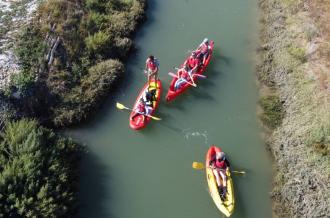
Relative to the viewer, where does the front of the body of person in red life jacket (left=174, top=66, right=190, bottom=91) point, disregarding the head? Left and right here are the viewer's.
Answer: facing the viewer and to the left of the viewer

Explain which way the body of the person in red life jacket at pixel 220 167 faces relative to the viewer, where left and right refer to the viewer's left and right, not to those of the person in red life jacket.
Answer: facing the viewer

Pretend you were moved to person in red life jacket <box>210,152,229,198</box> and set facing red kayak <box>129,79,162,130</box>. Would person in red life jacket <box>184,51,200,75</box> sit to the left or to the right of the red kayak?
right

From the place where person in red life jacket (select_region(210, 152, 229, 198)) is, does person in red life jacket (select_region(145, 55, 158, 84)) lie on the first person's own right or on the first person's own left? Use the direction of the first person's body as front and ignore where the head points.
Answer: on the first person's own right

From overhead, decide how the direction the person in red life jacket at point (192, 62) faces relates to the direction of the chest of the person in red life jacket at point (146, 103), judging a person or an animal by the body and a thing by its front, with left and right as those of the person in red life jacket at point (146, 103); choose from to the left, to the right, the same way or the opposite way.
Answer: the same way

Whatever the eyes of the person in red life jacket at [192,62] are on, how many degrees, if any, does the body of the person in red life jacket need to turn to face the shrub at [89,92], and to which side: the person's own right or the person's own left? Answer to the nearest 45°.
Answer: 0° — they already face it

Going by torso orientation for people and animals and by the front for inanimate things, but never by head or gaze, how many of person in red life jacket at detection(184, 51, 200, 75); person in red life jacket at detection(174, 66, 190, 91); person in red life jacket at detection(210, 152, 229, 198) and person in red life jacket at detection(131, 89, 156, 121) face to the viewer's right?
0

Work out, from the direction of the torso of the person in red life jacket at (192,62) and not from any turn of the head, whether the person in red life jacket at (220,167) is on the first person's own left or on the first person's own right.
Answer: on the first person's own left

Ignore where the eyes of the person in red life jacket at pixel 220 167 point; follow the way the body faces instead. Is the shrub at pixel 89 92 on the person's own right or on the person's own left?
on the person's own right

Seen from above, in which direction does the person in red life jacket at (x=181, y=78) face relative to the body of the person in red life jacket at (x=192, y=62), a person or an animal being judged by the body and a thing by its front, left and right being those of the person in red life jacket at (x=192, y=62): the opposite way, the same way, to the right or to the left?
the same way

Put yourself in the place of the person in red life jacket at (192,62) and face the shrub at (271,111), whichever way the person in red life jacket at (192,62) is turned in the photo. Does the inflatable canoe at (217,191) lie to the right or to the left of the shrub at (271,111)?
right

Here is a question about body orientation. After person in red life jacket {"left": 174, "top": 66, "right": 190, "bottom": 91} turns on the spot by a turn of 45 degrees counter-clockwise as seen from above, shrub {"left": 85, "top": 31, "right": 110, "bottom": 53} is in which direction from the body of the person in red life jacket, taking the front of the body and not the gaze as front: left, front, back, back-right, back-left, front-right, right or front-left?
right

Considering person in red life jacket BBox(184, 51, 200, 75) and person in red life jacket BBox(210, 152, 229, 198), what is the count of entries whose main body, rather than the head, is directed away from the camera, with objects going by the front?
0

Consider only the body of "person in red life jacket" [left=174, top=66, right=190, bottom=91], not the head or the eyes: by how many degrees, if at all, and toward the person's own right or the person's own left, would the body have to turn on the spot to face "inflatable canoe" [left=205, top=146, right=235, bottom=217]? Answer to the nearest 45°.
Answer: approximately 90° to the person's own left

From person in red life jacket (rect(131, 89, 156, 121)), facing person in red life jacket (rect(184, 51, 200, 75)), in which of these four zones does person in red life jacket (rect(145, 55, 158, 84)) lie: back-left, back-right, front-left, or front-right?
front-left
